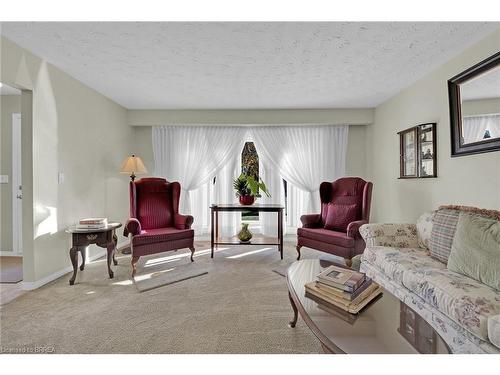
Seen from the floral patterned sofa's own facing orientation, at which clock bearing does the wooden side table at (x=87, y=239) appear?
The wooden side table is roughly at 1 o'clock from the floral patterned sofa.

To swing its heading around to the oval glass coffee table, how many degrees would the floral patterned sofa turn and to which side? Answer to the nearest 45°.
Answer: approximately 45° to its left

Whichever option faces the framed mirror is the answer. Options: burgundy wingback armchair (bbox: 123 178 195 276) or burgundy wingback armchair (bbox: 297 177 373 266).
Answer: burgundy wingback armchair (bbox: 123 178 195 276)

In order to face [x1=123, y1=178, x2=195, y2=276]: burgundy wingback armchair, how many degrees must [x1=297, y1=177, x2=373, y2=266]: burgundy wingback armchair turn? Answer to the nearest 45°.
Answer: approximately 45° to its right

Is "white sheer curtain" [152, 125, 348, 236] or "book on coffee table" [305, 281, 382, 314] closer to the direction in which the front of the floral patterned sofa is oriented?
the book on coffee table

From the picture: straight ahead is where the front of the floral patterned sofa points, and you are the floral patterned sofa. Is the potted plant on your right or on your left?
on your right

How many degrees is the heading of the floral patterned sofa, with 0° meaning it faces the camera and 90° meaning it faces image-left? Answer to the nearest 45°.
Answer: approximately 45°
